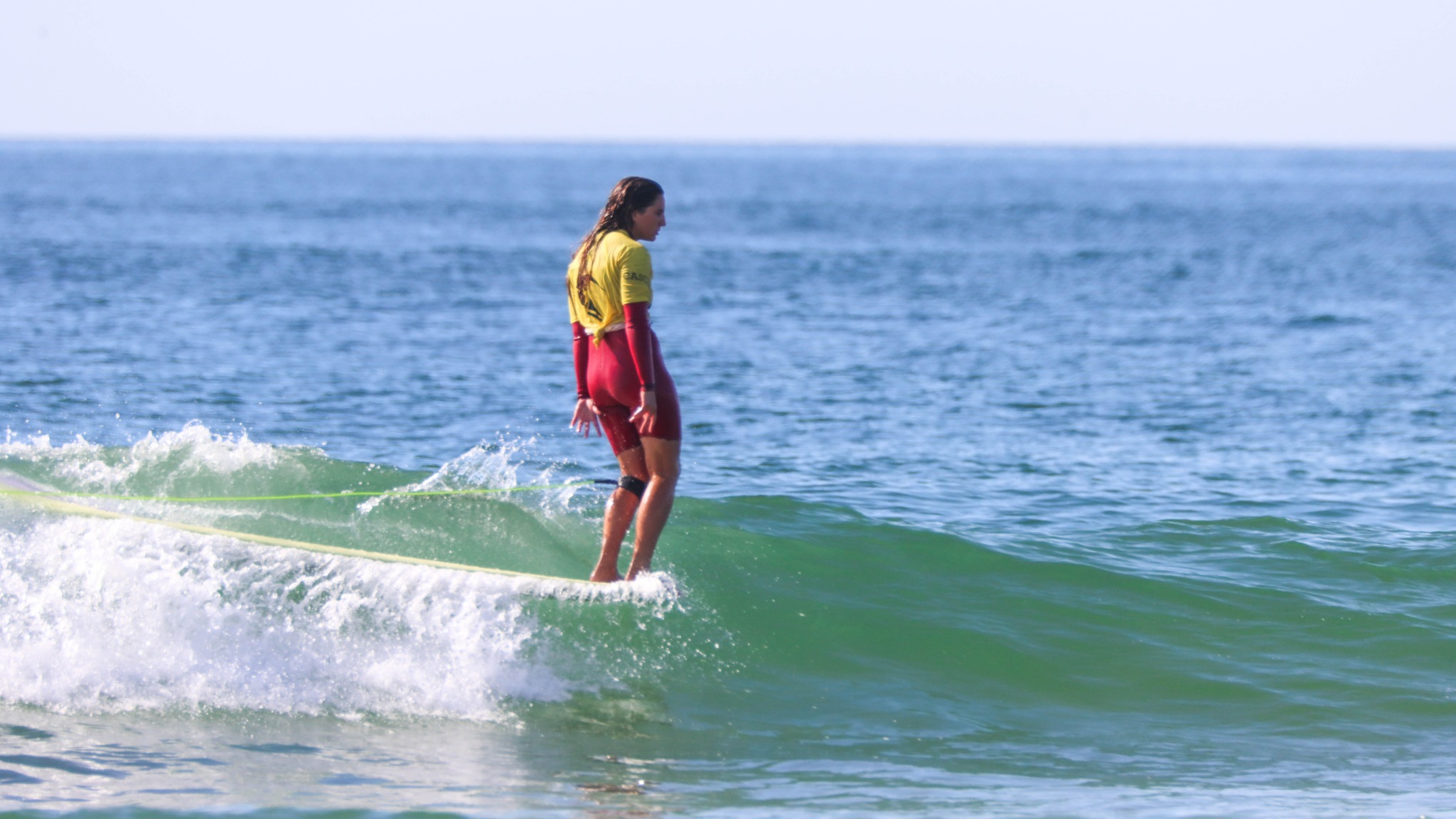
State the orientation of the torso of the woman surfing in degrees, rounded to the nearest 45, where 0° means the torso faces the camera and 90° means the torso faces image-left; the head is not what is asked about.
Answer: approximately 225°

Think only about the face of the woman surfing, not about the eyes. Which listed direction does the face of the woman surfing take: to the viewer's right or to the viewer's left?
to the viewer's right
